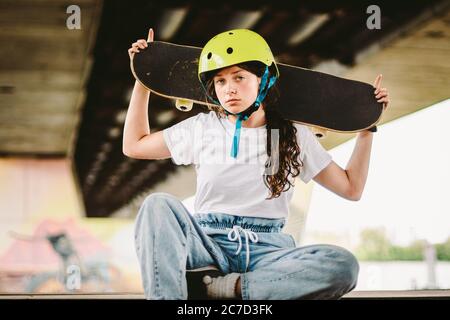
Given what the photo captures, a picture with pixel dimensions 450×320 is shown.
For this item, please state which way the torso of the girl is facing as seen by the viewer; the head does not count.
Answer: toward the camera

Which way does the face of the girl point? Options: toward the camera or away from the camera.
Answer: toward the camera
